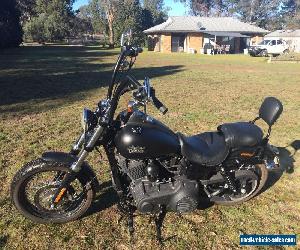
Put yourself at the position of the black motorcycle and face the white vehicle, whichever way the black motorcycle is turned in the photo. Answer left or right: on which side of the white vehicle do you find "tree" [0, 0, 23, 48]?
left

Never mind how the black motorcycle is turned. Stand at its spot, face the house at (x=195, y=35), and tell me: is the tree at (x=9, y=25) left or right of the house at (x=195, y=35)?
left

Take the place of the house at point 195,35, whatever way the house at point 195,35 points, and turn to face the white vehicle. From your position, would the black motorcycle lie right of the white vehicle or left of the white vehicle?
right

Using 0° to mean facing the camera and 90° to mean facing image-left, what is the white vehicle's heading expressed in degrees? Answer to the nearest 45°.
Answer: approximately 45°

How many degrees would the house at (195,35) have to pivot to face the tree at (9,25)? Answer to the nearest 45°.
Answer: approximately 45° to its right

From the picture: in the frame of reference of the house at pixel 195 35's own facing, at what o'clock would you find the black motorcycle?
The black motorcycle is roughly at 12 o'clock from the house.

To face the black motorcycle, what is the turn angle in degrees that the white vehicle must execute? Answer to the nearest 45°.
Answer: approximately 45° to its left

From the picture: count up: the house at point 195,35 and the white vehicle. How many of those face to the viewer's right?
0

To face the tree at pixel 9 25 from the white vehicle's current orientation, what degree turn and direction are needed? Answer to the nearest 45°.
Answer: approximately 45° to its right

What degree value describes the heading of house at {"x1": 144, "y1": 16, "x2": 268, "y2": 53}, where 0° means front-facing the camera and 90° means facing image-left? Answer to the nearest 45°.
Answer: approximately 0°

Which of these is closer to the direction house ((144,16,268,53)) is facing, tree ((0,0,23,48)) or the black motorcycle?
the black motorcycle
